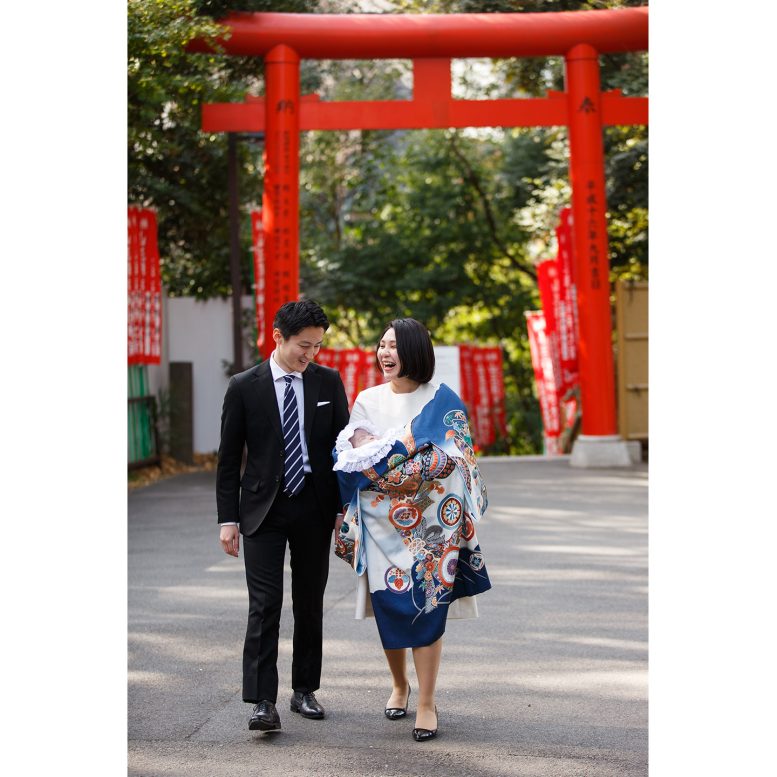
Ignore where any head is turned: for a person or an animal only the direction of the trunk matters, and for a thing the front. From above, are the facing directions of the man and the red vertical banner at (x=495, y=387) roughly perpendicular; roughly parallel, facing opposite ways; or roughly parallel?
roughly parallel

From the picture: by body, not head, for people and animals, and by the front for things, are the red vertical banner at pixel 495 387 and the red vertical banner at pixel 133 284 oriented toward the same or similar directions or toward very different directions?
same or similar directions

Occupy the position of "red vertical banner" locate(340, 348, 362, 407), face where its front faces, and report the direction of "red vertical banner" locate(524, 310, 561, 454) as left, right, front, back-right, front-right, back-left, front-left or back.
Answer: left

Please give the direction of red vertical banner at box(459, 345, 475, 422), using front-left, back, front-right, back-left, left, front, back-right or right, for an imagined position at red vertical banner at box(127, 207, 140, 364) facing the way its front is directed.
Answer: back-left

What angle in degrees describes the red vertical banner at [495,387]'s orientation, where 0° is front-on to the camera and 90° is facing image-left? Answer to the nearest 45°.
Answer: approximately 0°

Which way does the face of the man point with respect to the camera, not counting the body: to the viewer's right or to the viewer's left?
to the viewer's right

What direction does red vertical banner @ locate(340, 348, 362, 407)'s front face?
toward the camera

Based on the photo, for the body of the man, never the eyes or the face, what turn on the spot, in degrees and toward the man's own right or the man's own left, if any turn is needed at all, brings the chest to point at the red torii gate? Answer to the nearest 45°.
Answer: approximately 180°

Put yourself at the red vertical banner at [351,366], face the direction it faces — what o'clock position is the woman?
The woman is roughly at 12 o'clock from the red vertical banner.

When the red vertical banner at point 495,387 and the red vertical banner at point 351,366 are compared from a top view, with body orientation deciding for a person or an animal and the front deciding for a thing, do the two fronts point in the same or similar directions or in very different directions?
same or similar directions

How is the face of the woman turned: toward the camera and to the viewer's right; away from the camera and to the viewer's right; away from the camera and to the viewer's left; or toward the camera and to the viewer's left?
toward the camera and to the viewer's left

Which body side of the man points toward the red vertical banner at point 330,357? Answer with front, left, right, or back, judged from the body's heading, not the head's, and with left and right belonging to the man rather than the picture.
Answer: back

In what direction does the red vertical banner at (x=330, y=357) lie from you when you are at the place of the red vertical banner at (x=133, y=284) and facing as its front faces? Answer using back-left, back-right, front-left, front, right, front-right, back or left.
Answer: back-left

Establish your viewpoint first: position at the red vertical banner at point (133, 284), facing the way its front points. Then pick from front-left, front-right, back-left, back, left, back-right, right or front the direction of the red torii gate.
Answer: left

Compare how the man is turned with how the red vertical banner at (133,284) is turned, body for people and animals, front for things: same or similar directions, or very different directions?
same or similar directions

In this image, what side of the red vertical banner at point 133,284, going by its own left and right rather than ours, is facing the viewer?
front
